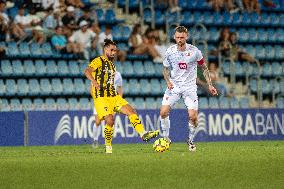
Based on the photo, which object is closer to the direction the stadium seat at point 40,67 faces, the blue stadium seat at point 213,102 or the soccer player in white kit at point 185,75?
the soccer player in white kit

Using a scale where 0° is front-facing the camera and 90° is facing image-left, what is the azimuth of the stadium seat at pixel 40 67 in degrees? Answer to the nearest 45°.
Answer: approximately 0°

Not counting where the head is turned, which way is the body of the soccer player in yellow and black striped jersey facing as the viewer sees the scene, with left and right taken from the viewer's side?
facing the viewer and to the right of the viewer

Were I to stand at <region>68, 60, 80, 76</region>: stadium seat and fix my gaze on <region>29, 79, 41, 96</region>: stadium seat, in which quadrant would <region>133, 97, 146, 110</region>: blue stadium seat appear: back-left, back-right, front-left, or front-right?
back-left

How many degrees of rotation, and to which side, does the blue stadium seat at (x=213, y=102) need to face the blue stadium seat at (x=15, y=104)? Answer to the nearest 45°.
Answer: approximately 45° to its right

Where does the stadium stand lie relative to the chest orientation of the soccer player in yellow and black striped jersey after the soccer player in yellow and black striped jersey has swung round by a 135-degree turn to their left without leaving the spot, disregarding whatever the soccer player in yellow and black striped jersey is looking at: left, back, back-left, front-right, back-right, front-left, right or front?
front

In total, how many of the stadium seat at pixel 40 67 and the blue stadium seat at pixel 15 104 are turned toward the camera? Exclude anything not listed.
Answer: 2
